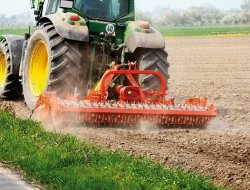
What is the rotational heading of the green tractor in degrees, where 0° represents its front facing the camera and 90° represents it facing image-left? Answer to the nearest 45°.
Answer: approximately 135°
